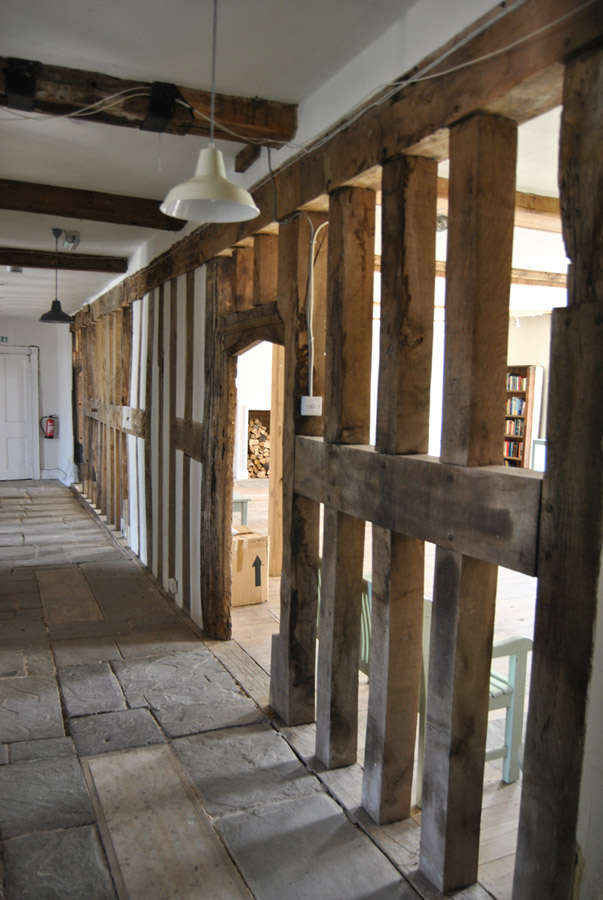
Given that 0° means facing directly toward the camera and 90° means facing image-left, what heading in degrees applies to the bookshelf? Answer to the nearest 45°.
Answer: approximately 45°

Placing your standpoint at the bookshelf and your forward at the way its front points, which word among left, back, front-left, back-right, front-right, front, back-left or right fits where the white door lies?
front-right

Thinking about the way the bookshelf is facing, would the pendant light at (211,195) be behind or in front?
in front

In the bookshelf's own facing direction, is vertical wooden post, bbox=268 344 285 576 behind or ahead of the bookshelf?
ahead
